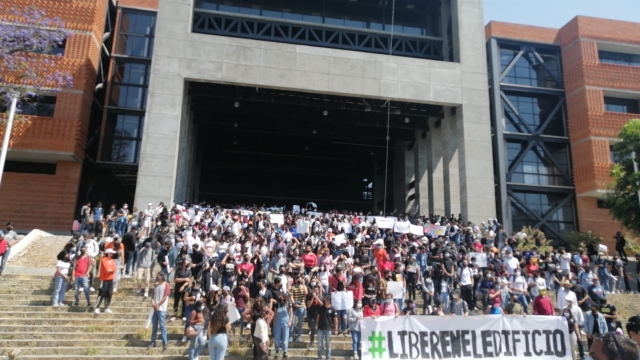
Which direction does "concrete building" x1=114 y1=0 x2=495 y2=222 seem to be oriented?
toward the camera

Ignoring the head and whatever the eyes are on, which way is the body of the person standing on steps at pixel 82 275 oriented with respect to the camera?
toward the camera

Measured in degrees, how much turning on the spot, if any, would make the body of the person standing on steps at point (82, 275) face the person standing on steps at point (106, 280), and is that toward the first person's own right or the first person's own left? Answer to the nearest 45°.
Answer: approximately 45° to the first person's own left

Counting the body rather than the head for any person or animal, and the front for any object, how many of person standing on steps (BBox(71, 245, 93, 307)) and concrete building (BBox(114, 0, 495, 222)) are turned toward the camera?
2

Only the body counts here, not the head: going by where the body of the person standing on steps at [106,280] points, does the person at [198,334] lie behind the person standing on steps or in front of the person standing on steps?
in front

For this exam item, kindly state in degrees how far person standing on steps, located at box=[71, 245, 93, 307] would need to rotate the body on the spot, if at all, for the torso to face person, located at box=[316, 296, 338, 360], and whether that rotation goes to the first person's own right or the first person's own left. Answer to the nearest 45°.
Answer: approximately 45° to the first person's own left
